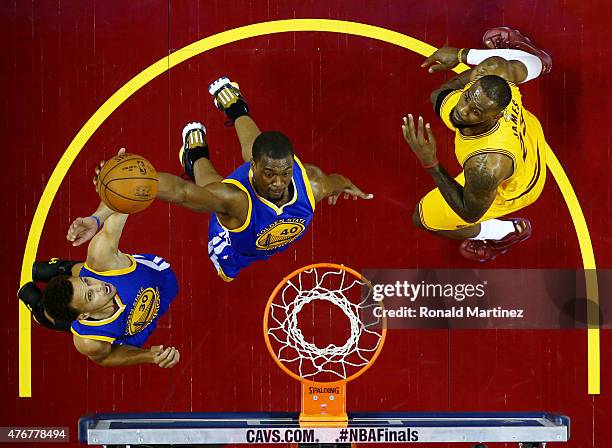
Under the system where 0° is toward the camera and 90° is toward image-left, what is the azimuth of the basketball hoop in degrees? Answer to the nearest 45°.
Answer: approximately 180°

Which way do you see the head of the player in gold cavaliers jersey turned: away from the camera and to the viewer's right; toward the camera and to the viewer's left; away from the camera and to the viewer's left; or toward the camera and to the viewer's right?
toward the camera and to the viewer's left

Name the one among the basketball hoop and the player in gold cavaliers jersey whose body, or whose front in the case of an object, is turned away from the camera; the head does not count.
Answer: the basketball hoop

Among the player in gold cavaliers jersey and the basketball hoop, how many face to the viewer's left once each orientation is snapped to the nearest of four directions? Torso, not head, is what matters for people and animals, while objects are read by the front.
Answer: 1

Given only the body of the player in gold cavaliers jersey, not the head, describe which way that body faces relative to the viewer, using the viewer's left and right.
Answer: facing to the left of the viewer

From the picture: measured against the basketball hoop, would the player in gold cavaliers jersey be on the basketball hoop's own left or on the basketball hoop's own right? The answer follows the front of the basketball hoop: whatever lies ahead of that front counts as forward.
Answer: on the basketball hoop's own right

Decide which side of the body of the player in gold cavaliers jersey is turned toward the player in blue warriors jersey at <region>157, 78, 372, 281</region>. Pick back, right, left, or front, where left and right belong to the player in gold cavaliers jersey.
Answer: front

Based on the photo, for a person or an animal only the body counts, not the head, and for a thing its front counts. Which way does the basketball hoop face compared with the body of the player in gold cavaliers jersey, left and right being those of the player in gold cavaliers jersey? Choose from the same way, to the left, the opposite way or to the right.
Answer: to the right
